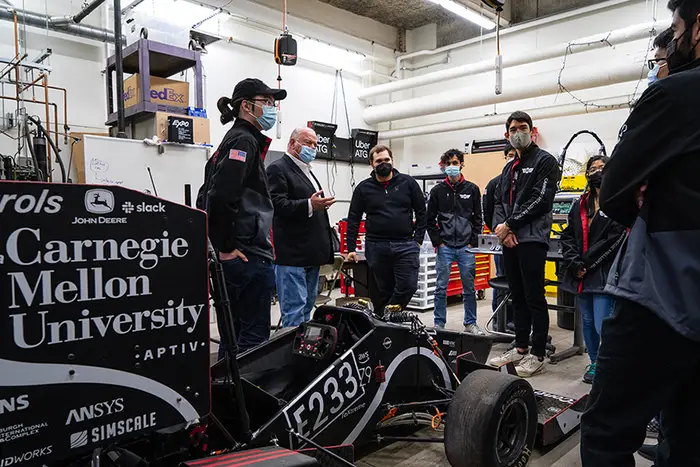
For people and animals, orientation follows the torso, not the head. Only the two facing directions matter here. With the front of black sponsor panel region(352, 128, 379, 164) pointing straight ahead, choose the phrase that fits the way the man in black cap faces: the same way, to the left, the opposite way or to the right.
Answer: to the left

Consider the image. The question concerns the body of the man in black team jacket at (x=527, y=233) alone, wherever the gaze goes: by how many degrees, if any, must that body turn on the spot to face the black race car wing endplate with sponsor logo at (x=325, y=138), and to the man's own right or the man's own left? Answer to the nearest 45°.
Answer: approximately 90° to the man's own right

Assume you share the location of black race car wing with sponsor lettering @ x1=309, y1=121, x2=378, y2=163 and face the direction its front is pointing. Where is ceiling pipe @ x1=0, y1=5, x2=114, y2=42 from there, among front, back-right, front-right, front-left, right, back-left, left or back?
front-right

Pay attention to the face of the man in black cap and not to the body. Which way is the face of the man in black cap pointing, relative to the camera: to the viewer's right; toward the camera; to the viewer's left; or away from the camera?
to the viewer's right

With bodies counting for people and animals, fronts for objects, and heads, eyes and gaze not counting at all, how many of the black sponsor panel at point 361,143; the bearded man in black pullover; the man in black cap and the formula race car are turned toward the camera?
2

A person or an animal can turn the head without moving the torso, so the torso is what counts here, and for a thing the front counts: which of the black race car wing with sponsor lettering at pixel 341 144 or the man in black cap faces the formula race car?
the black race car wing with sponsor lettering

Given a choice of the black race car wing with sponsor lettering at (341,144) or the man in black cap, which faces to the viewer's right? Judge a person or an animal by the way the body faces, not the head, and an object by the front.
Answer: the man in black cap

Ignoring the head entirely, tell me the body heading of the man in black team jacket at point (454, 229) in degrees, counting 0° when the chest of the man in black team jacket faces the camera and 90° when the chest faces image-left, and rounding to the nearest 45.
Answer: approximately 0°

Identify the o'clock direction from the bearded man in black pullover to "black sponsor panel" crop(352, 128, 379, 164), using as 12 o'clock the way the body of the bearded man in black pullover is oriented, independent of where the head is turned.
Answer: The black sponsor panel is roughly at 6 o'clock from the bearded man in black pullover.

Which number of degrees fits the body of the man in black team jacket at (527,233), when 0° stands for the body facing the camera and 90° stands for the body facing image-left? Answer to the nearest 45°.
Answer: approximately 45°
